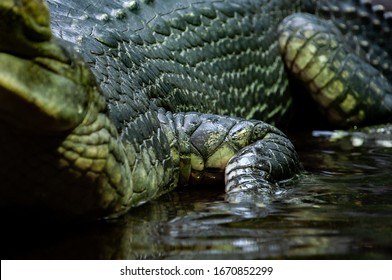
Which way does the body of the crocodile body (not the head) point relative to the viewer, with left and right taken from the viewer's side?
facing the viewer and to the left of the viewer
